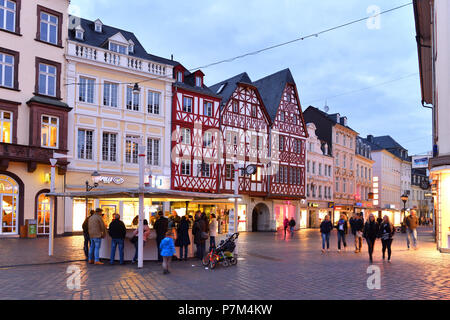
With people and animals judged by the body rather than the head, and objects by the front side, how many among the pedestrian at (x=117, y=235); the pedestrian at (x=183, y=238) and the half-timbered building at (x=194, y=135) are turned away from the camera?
2

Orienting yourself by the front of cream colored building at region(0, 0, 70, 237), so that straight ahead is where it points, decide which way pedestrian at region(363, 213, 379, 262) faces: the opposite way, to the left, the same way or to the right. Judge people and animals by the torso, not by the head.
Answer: to the right

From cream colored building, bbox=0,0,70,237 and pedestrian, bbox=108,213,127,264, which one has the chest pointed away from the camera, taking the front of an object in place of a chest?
the pedestrian

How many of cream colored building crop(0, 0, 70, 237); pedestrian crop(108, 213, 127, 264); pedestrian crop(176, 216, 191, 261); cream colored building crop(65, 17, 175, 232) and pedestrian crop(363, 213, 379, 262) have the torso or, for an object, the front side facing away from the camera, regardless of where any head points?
2

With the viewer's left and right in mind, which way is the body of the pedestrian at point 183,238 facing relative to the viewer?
facing away from the viewer

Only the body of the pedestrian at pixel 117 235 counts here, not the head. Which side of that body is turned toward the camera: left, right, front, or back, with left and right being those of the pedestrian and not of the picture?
back

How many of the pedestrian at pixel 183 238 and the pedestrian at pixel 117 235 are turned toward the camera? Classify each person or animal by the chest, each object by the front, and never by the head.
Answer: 0
